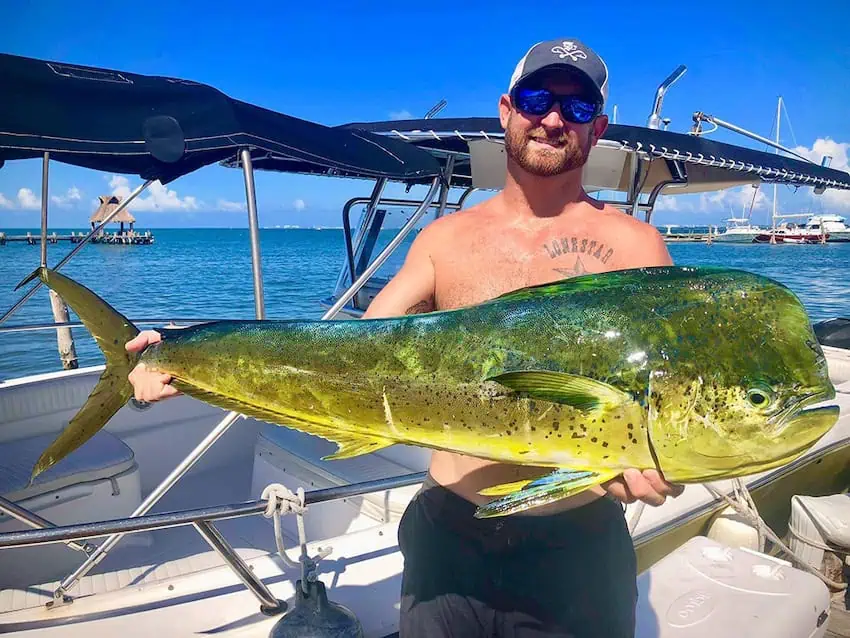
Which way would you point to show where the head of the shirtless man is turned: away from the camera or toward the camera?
toward the camera

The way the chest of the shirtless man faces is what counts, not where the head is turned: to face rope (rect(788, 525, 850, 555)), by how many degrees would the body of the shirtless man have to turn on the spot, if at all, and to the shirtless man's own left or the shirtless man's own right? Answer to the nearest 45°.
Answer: approximately 135° to the shirtless man's own left

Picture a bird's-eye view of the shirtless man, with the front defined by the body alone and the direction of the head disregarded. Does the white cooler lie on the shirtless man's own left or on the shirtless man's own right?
on the shirtless man's own left

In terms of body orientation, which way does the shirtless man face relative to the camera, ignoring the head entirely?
toward the camera
